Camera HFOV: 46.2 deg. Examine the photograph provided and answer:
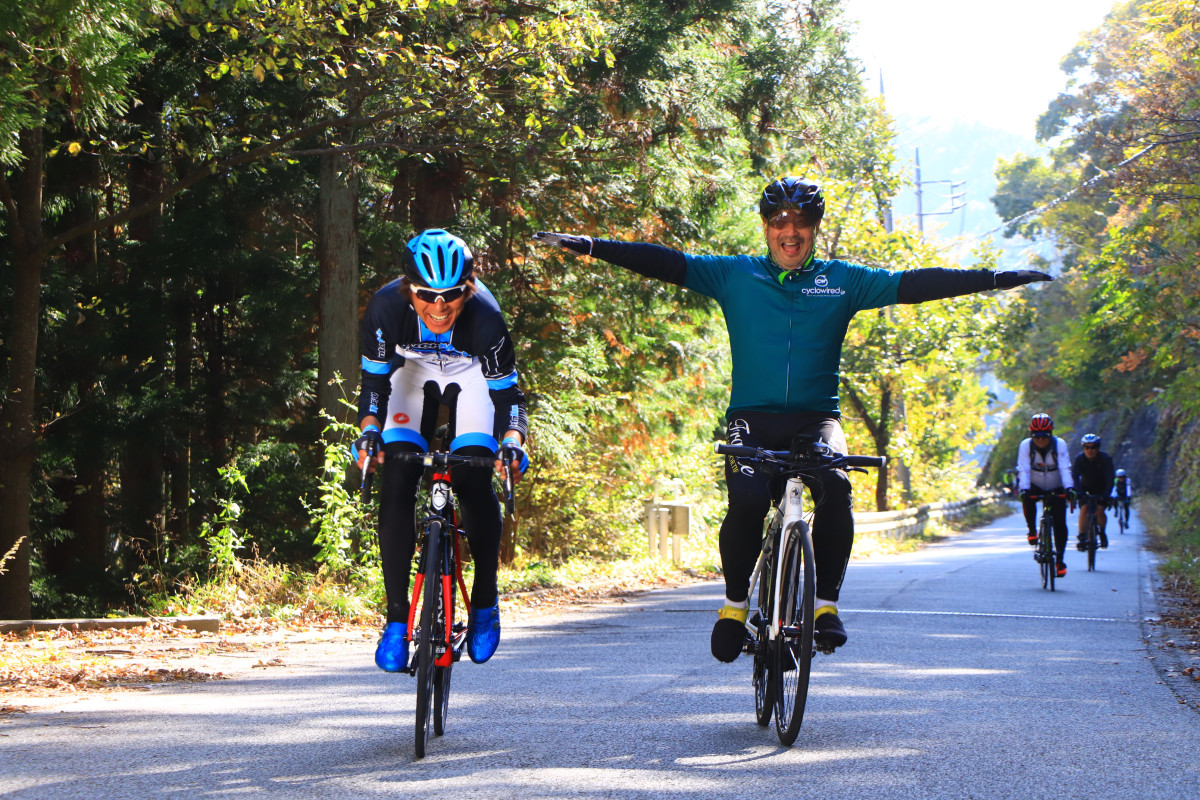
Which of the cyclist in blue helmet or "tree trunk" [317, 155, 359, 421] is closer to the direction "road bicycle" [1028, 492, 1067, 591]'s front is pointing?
the cyclist in blue helmet

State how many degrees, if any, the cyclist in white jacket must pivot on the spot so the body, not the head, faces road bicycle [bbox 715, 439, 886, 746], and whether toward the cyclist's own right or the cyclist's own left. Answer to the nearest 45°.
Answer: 0° — they already face it

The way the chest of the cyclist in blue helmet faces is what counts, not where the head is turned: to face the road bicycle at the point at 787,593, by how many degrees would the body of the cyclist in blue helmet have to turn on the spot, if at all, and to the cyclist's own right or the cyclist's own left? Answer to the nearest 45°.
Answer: approximately 90° to the cyclist's own left

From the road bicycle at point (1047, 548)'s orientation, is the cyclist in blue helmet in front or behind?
in front

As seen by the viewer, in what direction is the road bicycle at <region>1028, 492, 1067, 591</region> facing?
toward the camera

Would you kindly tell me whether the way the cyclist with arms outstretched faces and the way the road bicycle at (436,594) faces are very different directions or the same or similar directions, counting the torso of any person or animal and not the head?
same or similar directions

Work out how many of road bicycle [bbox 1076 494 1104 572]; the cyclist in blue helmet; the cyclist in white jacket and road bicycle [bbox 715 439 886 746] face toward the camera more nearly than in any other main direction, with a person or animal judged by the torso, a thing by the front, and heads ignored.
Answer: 4

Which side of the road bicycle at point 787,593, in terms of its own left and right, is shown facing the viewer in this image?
front

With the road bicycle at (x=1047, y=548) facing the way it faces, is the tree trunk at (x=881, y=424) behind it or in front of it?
behind

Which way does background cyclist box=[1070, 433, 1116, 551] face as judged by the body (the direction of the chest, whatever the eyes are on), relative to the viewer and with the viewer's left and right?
facing the viewer

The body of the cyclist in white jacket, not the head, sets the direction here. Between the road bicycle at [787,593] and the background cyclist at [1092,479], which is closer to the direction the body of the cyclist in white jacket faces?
the road bicycle
